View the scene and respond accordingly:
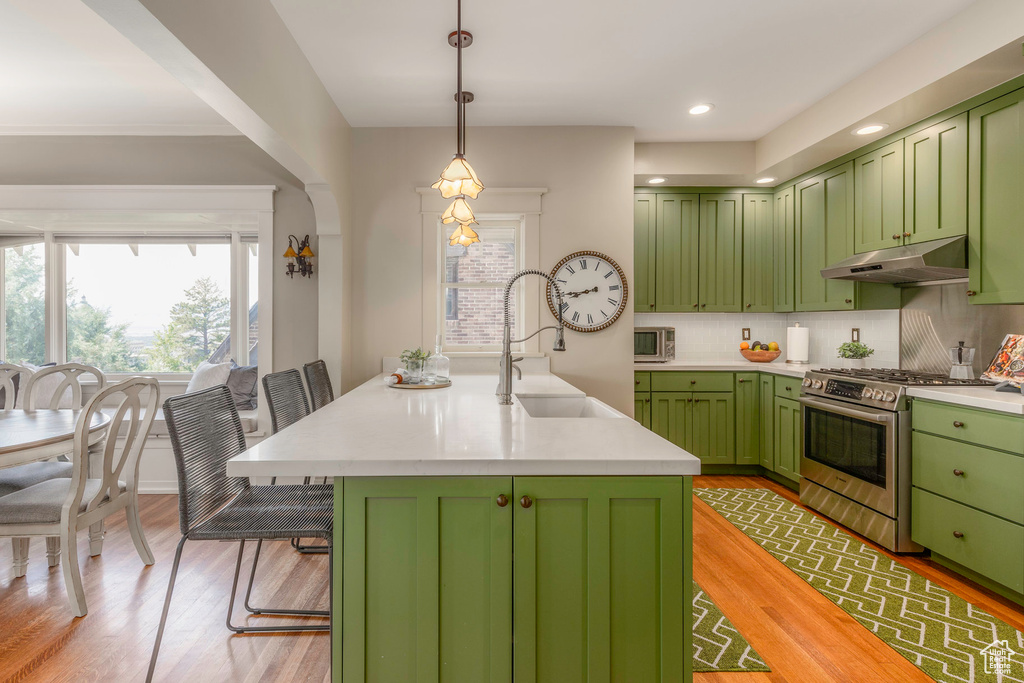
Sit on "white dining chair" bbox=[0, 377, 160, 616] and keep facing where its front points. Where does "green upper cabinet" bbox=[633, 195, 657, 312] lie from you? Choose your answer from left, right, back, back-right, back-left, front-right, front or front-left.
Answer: back-right

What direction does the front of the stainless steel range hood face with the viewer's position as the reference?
facing the viewer and to the left of the viewer

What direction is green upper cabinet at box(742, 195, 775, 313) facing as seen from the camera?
toward the camera

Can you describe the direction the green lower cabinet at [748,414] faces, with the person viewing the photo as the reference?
facing the viewer

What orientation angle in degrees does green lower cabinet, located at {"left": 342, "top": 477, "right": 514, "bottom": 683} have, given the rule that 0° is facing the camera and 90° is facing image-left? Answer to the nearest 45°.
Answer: approximately 0°

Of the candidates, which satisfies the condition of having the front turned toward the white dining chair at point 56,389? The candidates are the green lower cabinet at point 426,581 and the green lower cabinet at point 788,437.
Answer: the green lower cabinet at point 788,437

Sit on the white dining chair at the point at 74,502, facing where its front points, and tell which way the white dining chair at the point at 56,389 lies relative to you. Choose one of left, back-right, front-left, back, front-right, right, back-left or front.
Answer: front-right

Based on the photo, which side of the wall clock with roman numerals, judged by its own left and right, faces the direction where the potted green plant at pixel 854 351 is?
left

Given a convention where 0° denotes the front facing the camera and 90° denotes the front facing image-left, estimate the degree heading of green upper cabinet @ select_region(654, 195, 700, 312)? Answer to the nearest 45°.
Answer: approximately 0°

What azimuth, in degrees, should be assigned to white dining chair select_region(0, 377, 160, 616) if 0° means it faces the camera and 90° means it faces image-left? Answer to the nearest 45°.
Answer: approximately 135°

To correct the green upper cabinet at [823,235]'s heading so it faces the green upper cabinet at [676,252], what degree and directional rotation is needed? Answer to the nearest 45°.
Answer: approximately 45° to its right

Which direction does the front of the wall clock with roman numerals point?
toward the camera

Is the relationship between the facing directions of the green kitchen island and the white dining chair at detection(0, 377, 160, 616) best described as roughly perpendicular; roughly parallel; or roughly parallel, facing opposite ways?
roughly perpendicular

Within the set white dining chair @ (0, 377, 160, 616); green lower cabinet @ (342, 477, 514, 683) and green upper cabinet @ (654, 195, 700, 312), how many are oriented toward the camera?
2

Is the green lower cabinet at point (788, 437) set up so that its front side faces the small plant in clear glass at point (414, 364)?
yes
